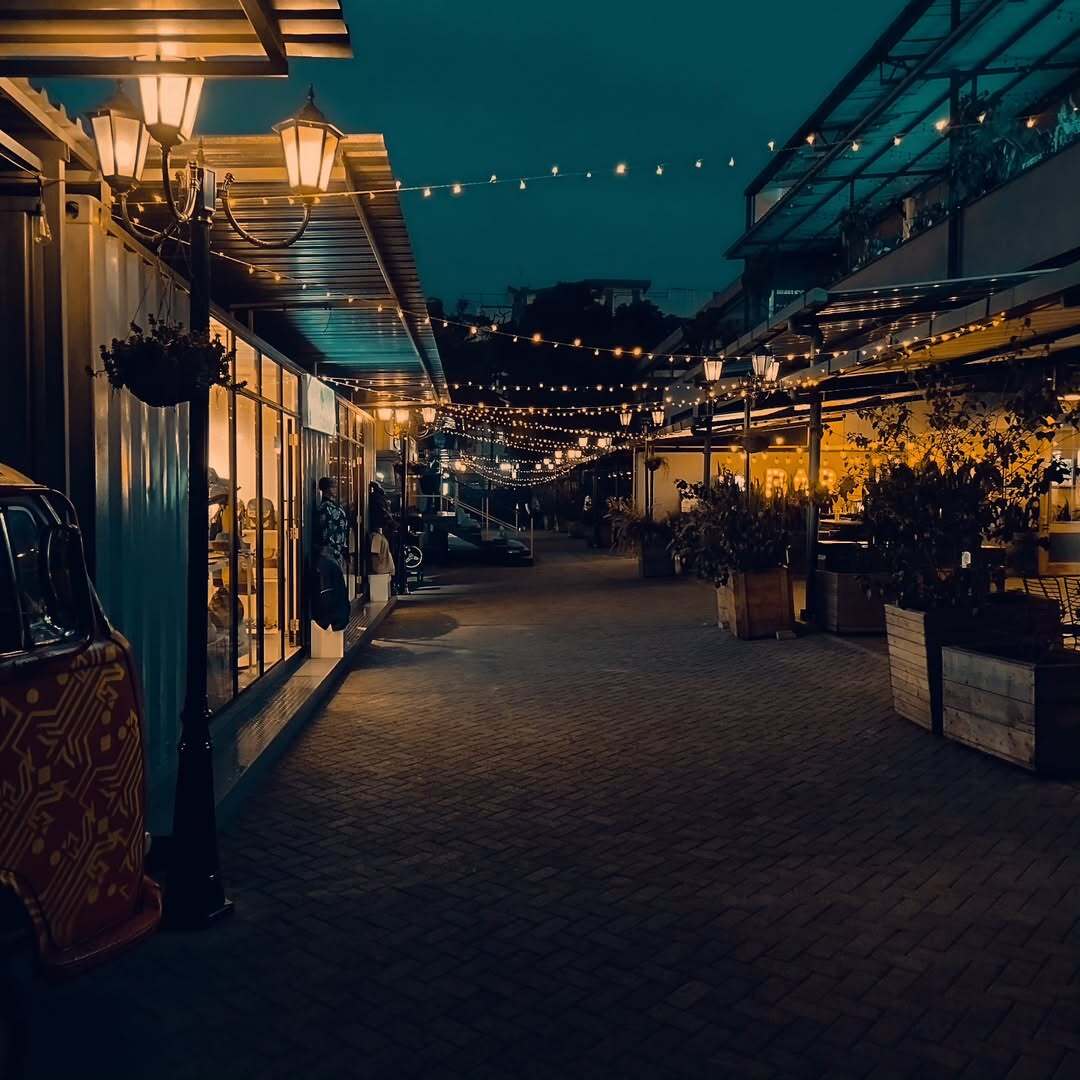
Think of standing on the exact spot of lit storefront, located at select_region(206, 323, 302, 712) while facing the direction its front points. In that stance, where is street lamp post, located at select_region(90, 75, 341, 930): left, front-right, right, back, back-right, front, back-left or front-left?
right

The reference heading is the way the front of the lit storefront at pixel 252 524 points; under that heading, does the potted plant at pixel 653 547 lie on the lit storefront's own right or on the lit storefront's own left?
on the lit storefront's own left

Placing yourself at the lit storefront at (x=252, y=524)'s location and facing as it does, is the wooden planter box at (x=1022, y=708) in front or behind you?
in front

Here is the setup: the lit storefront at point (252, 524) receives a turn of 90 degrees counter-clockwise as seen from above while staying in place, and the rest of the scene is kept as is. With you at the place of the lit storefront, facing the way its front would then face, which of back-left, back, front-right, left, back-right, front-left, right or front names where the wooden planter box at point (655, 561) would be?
front-right

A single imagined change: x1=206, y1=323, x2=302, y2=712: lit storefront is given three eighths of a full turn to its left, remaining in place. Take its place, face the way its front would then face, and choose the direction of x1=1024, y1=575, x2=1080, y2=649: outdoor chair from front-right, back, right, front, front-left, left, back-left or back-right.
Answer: back-right

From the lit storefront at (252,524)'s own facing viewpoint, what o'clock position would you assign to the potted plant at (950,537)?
The potted plant is roughly at 1 o'clock from the lit storefront.

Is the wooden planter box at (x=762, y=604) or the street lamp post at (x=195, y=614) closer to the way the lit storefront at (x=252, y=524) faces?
the wooden planter box

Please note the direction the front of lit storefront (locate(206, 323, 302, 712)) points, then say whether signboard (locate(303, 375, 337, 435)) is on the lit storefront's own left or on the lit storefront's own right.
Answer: on the lit storefront's own left

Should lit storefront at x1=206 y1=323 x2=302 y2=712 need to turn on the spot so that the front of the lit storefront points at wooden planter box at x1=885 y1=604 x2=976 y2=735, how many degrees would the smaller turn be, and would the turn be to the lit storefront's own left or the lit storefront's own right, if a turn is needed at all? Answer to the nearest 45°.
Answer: approximately 45° to the lit storefront's own right

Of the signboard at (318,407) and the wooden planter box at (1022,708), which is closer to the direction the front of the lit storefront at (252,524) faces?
the wooden planter box

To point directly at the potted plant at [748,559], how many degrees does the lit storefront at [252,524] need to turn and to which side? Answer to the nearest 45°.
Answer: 0° — it already faces it

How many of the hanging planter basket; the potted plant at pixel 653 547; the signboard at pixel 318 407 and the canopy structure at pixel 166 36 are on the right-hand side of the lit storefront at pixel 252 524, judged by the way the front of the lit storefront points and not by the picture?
2

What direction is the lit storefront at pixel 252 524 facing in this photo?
to the viewer's right

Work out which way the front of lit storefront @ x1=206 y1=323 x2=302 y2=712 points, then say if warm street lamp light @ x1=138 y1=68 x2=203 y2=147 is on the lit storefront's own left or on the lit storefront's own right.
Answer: on the lit storefront's own right

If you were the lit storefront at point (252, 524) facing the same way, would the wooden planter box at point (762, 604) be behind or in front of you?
in front

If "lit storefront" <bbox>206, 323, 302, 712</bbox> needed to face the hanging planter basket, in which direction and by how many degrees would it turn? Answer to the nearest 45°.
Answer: approximately 90° to its right

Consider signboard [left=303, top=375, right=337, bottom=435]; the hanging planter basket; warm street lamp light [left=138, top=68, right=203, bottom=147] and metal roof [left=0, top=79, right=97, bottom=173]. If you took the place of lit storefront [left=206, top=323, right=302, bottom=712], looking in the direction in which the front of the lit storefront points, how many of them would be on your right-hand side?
3
